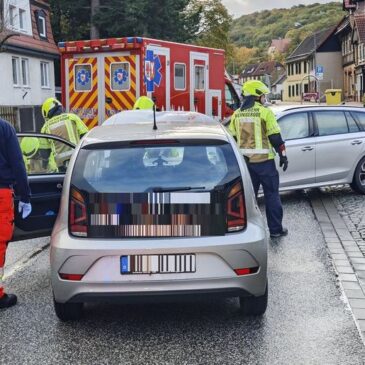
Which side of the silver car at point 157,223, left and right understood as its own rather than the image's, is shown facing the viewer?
back

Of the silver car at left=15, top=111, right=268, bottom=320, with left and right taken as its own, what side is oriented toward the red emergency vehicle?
front

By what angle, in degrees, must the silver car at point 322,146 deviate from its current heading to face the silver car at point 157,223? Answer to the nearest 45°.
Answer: approximately 90° to its left

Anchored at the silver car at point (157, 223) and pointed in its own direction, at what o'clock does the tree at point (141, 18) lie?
The tree is roughly at 12 o'clock from the silver car.

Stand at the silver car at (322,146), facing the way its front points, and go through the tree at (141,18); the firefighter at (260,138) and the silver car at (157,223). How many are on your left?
2

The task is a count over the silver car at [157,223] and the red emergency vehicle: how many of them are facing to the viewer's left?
0

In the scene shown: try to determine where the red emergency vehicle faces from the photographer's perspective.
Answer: facing away from the viewer and to the right of the viewer

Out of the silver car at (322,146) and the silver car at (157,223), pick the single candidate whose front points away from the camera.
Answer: the silver car at (157,223)

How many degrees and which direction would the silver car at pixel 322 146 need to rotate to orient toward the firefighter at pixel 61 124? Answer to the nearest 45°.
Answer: approximately 45° to its left

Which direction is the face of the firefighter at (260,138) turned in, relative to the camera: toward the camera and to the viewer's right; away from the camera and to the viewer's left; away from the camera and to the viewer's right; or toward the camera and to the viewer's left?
away from the camera and to the viewer's right

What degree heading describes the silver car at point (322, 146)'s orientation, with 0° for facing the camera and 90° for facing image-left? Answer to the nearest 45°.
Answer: approximately 90°

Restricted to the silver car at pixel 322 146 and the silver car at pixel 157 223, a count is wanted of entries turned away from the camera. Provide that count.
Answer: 1

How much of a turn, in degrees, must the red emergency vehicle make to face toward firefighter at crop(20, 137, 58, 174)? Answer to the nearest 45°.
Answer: approximately 135° to its right

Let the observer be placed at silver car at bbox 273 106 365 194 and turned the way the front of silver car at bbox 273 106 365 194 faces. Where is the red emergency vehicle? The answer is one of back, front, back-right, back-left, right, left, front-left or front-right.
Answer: front-right

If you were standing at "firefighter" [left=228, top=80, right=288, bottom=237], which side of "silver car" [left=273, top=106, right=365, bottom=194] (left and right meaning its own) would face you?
left

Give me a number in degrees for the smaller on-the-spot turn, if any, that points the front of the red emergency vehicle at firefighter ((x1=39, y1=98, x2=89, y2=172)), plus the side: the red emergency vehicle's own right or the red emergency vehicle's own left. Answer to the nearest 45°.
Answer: approximately 135° to the red emergency vehicle's own right
